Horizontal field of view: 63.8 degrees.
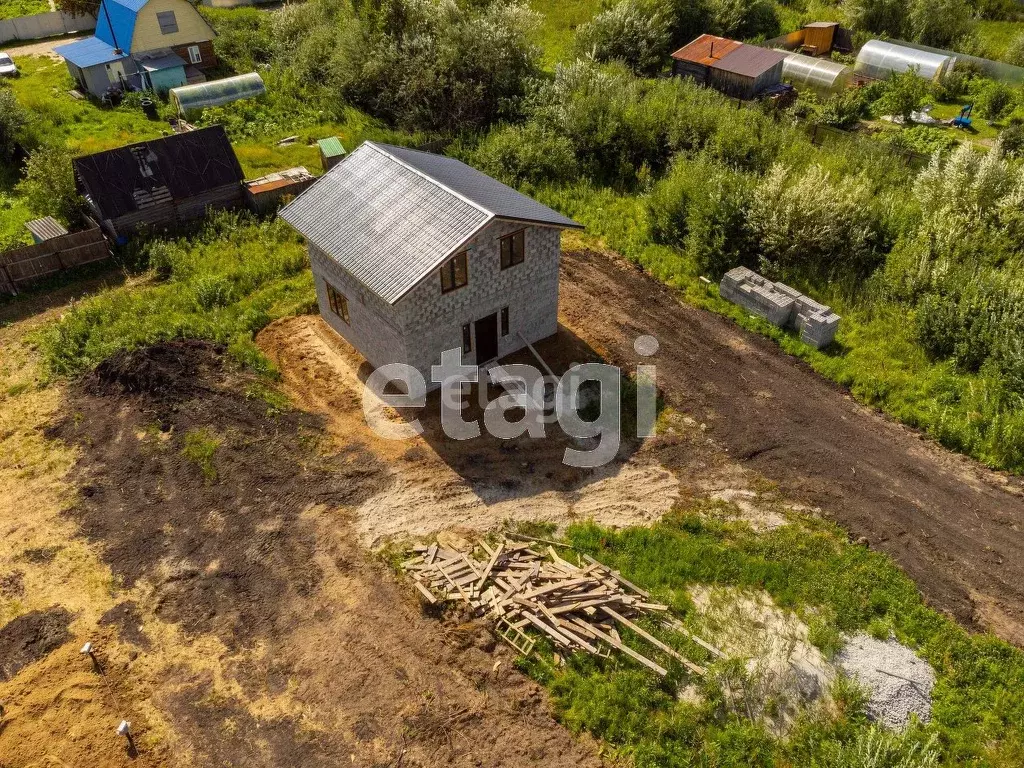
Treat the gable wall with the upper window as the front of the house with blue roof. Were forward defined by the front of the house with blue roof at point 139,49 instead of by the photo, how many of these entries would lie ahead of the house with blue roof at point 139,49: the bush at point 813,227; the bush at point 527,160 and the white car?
2

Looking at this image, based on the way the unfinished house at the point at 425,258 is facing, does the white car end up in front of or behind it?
behind

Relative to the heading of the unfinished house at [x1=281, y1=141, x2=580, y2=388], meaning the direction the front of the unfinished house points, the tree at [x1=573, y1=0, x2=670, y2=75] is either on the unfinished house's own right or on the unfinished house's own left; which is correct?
on the unfinished house's own left

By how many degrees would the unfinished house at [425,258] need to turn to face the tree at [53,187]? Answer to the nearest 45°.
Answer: approximately 180°

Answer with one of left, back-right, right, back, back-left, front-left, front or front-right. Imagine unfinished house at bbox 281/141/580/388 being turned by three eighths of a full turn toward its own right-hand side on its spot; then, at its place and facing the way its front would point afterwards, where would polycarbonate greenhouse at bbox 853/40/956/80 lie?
back-right

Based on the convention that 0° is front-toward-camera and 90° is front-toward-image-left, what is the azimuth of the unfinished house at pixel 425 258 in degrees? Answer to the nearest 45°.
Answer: approximately 315°

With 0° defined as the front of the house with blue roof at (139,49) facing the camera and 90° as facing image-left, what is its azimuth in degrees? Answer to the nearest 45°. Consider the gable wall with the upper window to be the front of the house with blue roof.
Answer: approximately 315°

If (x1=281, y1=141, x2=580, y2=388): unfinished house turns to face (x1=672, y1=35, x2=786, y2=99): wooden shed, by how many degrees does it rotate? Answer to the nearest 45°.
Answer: approximately 90° to its left
